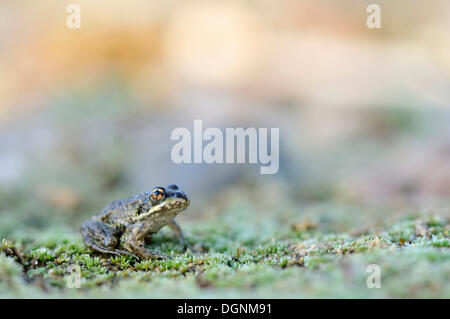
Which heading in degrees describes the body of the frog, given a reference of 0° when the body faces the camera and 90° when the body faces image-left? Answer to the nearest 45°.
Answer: approximately 315°
